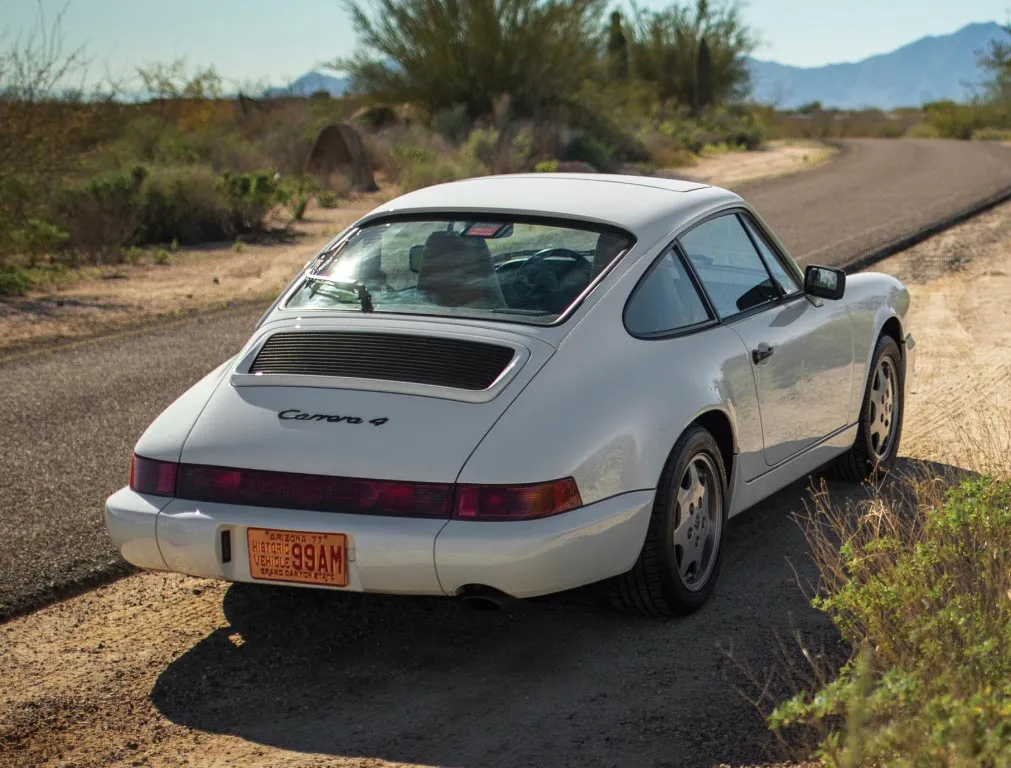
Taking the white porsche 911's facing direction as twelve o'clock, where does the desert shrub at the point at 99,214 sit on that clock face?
The desert shrub is roughly at 10 o'clock from the white porsche 911.

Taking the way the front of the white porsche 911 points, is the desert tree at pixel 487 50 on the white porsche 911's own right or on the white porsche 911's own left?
on the white porsche 911's own left

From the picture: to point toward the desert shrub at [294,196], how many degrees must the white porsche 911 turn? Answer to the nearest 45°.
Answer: approximately 45° to its left

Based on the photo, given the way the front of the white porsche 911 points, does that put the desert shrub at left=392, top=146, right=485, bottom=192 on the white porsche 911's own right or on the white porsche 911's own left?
on the white porsche 911's own left

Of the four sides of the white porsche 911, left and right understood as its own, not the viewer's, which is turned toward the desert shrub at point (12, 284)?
left

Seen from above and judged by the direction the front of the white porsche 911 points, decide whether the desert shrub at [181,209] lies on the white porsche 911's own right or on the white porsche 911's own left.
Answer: on the white porsche 911's own left

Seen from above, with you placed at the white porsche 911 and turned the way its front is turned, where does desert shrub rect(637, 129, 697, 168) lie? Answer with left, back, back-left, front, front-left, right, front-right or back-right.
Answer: front-left

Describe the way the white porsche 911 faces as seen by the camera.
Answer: facing away from the viewer and to the right of the viewer

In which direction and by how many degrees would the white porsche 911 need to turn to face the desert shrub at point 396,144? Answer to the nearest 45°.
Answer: approximately 45° to its left
